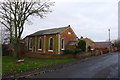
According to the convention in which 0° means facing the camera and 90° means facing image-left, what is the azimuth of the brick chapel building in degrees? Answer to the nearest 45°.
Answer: approximately 315°
